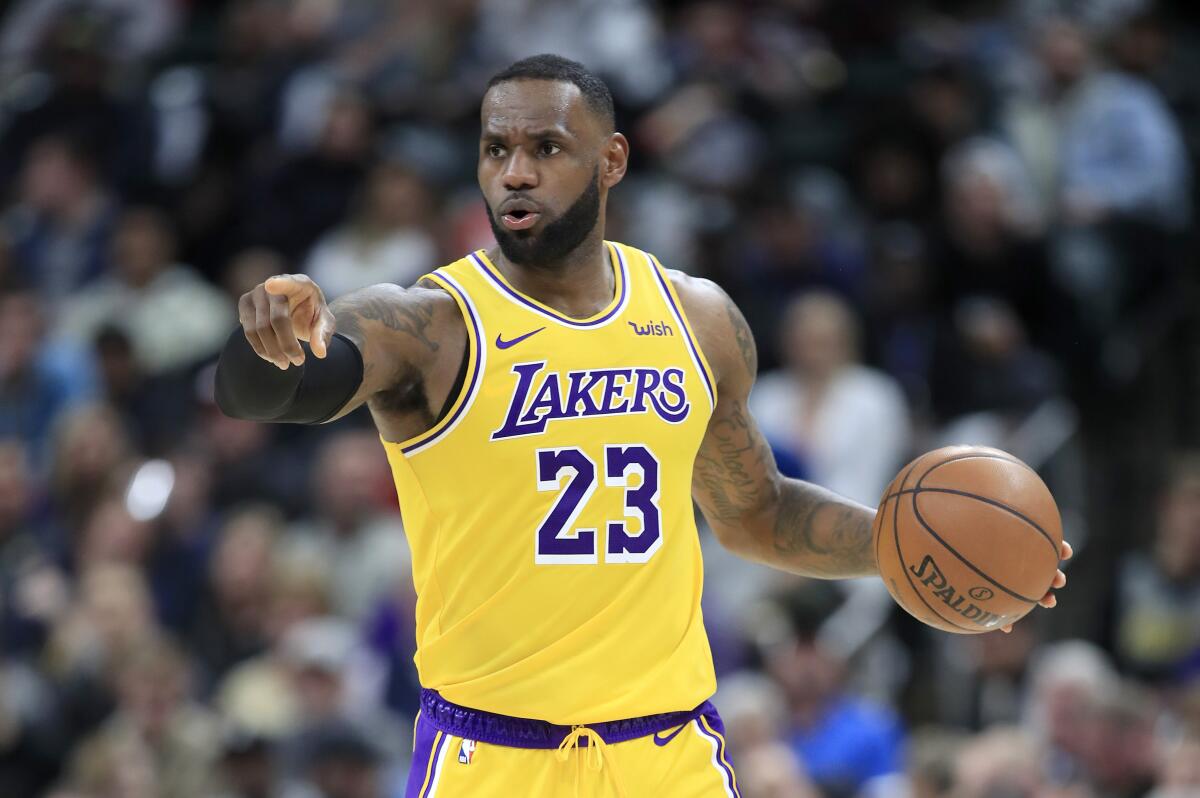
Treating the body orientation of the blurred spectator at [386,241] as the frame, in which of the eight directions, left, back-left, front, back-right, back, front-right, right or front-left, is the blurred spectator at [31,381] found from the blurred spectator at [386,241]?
right

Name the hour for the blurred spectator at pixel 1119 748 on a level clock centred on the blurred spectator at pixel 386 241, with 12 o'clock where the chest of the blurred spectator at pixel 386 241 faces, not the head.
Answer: the blurred spectator at pixel 1119 748 is roughly at 11 o'clock from the blurred spectator at pixel 386 241.

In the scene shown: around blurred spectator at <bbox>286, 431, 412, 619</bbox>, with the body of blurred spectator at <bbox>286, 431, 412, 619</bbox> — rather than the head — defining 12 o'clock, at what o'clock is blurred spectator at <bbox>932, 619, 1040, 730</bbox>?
blurred spectator at <bbox>932, 619, 1040, 730</bbox> is roughly at 10 o'clock from blurred spectator at <bbox>286, 431, 412, 619</bbox>.

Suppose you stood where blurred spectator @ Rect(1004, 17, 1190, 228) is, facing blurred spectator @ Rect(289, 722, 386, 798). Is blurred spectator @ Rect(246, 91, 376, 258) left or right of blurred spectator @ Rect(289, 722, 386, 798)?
right

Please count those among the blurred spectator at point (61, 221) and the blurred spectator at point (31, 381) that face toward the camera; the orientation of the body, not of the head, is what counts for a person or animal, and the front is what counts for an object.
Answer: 2

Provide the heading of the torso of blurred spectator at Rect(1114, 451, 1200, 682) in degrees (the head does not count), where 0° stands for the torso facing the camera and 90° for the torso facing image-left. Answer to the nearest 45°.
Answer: approximately 0°

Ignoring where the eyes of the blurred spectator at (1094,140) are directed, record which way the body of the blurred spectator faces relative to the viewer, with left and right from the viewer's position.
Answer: facing the viewer and to the left of the viewer

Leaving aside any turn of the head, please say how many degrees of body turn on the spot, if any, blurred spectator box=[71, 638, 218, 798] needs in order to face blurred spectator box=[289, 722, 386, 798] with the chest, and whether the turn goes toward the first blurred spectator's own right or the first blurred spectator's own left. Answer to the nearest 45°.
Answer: approximately 45° to the first blurred spectator's own left
